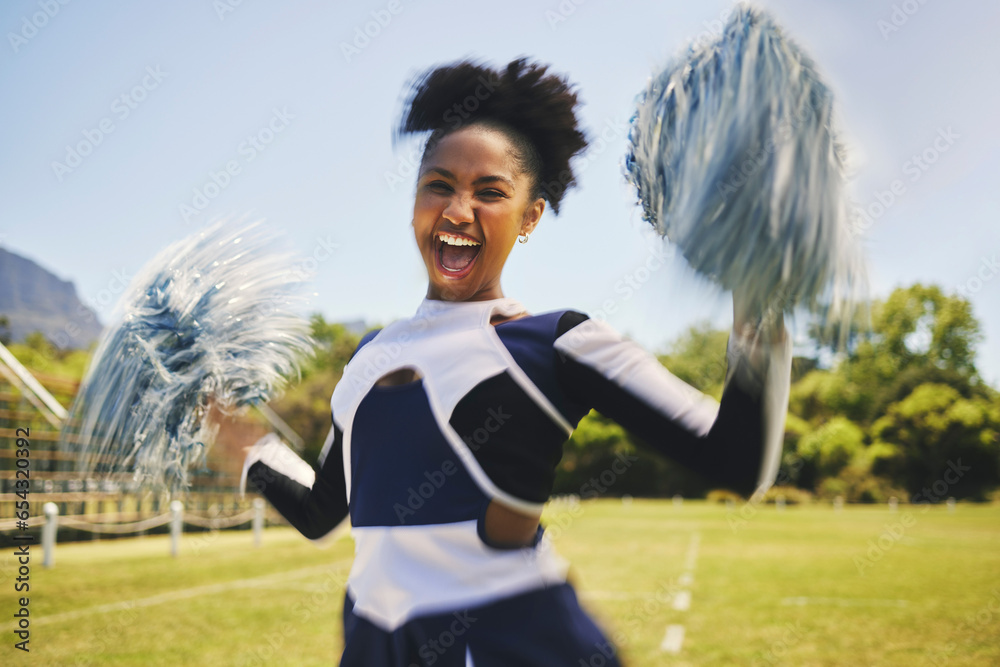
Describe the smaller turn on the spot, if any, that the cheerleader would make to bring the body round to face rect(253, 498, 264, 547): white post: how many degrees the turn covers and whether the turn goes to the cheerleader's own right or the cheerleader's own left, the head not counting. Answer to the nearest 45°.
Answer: approximately 135° to the cheerleader's own right

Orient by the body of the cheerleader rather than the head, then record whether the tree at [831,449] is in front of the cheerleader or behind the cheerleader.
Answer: behind

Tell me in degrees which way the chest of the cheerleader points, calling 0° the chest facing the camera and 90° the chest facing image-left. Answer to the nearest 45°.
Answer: approximately 45°

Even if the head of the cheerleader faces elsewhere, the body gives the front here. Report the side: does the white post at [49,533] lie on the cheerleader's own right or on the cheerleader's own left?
on the cheerleader's own right
